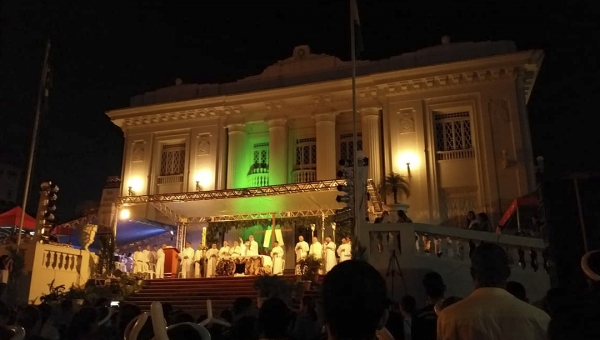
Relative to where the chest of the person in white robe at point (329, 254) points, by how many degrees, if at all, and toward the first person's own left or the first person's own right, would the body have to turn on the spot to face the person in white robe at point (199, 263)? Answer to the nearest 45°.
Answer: approximately 45° to the first person's own right

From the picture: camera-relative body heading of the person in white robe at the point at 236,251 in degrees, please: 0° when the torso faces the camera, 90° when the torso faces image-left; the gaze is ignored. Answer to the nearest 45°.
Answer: approximately 0°

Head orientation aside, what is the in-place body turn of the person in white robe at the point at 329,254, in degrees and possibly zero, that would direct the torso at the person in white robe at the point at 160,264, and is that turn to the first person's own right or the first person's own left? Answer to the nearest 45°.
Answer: approximately 45° to the first person's own right

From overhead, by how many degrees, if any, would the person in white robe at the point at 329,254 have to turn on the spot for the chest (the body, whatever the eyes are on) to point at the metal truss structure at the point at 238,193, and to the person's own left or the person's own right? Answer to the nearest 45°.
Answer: approximately 45° to the person's own right

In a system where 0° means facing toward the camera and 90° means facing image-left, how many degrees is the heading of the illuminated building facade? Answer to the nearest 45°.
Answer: approximately 45°

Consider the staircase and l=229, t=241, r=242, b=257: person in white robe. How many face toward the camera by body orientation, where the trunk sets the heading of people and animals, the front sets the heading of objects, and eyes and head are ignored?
2

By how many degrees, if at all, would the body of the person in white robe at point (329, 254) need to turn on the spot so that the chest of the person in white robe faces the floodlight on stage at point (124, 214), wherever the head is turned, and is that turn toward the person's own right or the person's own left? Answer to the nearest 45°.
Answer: approximately 45° to the person's own right

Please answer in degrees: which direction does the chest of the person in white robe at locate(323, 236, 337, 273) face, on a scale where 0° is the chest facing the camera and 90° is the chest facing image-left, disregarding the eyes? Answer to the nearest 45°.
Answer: approximately 45°
